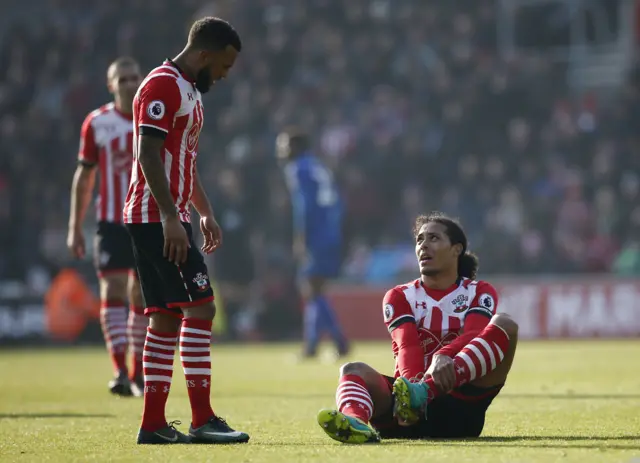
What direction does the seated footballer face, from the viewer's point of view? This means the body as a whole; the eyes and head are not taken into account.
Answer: toward the camera

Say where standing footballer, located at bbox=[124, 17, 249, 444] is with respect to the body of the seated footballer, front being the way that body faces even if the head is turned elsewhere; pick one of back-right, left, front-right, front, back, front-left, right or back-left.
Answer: right

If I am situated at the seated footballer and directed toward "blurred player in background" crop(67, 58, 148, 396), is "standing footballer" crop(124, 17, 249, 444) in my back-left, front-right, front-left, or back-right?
front-left

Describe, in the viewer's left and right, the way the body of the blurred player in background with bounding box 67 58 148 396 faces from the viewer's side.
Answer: facing the viewer

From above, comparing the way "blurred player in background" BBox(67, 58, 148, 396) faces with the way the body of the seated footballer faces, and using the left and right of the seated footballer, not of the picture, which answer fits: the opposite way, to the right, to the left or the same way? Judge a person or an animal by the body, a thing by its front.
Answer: the same way

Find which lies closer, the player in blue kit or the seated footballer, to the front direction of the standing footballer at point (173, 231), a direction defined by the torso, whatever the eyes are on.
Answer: the seated footballer

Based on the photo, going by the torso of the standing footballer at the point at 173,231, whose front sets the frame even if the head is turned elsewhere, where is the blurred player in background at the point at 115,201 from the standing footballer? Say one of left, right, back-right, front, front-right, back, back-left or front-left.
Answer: left

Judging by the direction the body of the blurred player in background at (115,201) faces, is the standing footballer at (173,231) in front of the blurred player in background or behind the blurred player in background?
in front

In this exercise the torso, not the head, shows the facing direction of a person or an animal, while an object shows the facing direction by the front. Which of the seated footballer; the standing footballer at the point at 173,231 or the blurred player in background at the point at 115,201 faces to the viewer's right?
the standing footballer

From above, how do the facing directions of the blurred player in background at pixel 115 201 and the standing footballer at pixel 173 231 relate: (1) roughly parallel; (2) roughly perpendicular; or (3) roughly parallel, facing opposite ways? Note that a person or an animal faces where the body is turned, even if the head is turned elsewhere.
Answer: roughly perpendicular

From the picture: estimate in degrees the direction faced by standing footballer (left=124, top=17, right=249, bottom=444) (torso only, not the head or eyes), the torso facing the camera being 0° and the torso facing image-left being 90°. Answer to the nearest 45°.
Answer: approximately 270°

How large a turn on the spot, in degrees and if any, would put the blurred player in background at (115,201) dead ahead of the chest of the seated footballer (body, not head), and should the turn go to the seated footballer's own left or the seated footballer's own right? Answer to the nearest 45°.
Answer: approximately 135° to the seated footballer's own right

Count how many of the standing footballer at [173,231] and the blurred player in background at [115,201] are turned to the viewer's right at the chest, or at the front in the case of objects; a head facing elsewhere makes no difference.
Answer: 1

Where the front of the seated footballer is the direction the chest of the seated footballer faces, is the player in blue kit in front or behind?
behind

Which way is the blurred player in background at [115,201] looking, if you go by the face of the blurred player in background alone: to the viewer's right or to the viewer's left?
to the viewer's right

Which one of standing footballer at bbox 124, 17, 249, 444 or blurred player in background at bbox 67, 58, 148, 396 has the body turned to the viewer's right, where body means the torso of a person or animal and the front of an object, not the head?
the standing footballer

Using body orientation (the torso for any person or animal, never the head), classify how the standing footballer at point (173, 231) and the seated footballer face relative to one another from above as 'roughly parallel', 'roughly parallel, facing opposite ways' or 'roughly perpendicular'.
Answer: roughly perpendicular
